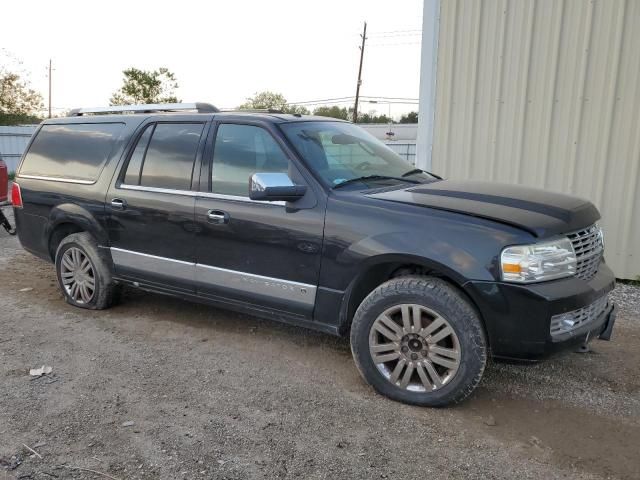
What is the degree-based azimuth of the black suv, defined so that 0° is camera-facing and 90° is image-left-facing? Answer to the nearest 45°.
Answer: approximately 315°
